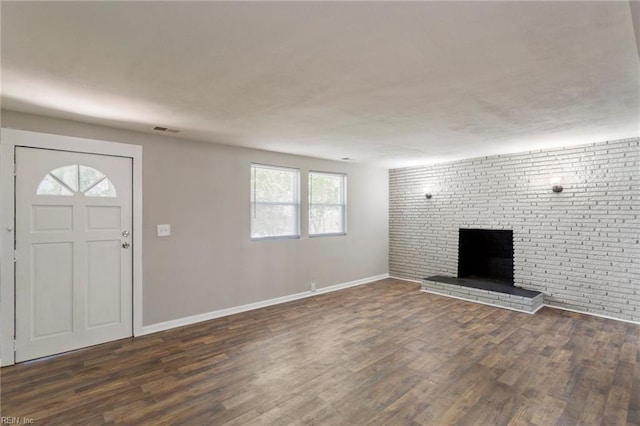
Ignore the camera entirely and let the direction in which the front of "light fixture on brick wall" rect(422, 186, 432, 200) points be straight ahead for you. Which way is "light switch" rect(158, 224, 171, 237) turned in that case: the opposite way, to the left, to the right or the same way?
to the left

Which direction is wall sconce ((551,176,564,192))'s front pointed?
toward the camera

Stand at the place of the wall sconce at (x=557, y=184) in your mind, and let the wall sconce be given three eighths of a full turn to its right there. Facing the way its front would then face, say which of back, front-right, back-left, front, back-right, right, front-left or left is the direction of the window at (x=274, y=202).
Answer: left

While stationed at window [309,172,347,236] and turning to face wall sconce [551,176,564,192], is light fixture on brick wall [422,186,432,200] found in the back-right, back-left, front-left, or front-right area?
front-left

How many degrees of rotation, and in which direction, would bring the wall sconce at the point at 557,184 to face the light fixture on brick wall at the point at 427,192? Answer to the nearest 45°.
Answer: approximately 90° to its right

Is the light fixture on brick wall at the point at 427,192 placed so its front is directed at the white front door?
yes

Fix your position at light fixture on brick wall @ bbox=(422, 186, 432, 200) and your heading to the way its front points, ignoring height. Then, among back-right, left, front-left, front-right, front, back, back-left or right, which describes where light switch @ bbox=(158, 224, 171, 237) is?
front

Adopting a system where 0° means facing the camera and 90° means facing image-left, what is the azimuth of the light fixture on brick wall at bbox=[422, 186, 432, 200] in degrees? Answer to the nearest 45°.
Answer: approximately 45°

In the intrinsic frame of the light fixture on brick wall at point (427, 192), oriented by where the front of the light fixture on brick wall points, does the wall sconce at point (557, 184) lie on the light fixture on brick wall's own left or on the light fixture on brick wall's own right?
on the light fixture on brick wall's own left

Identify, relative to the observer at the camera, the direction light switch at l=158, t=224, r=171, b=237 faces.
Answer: facing the viewer

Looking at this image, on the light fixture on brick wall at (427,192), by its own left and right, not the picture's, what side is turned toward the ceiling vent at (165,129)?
front

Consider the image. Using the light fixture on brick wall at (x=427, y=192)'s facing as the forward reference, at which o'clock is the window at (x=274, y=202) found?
The window is roughly at 12 o'clock from the light fixture on brick wall.

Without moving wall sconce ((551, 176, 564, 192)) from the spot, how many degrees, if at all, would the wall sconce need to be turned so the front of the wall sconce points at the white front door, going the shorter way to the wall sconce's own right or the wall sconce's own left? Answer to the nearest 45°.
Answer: approximately 45° to the wall sconce's own right

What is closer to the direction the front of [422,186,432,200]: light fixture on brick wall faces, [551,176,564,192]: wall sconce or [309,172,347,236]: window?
the window

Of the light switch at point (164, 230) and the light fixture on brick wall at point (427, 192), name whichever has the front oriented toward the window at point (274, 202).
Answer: the light fixture on brick wall

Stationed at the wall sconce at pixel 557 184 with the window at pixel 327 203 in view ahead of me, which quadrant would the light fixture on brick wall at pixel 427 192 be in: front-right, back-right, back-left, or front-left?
front-right
